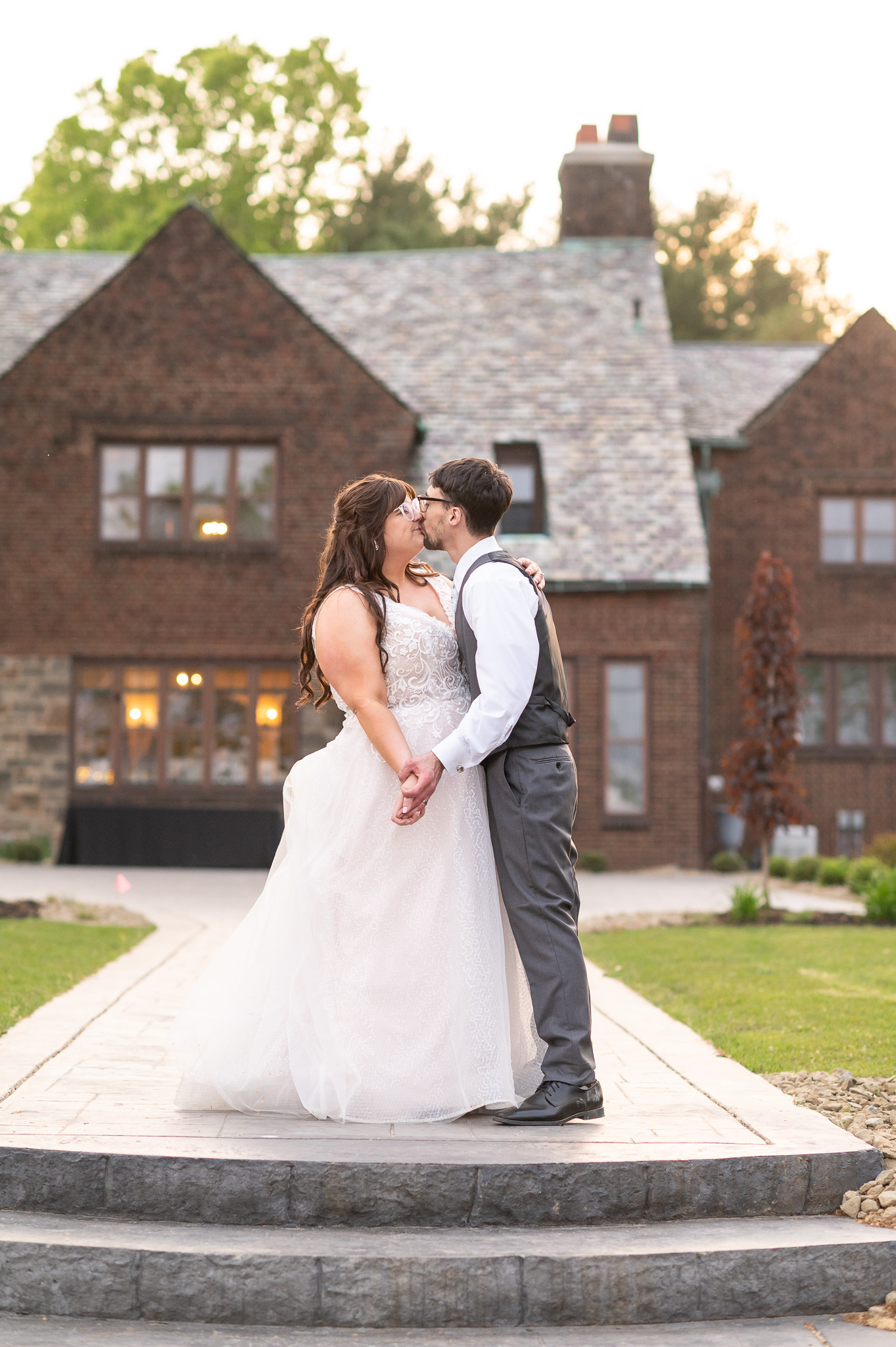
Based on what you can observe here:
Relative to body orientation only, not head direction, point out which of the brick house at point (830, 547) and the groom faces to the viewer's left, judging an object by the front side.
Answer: the groom

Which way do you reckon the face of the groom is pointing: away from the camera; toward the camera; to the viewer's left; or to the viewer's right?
to the viewer's left

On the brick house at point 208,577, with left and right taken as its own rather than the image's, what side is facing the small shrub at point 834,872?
left

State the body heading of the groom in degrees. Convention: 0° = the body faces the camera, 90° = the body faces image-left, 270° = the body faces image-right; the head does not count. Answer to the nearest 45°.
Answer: approximately 90°

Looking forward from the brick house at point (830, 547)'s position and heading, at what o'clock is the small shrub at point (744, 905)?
The small shrub is roughly at 12 o'clock from the brick house.

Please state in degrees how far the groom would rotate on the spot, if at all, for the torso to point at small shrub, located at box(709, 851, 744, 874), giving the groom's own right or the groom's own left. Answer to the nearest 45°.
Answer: approximately 90° to the groom's own right

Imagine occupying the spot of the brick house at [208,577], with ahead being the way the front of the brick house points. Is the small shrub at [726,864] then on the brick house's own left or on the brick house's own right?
on the brick house's own left

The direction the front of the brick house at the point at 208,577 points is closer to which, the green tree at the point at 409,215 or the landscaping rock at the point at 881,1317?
the landscaping rock

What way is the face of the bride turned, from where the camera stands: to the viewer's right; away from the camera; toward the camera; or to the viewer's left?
to the viewer's right

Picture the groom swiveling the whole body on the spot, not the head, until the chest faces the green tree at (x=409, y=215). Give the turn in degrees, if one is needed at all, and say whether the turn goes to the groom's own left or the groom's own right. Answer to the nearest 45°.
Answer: approximately 90° to the groom's own right

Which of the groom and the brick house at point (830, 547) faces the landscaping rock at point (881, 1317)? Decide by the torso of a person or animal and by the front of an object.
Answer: the brick house
